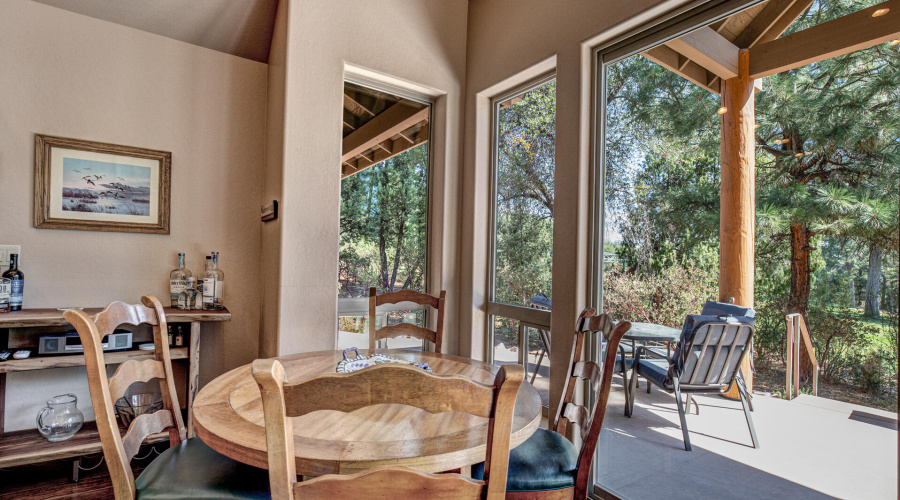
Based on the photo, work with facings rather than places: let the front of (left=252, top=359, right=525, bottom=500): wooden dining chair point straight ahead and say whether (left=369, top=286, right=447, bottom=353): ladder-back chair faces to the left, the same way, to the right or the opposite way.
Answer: the opposite way

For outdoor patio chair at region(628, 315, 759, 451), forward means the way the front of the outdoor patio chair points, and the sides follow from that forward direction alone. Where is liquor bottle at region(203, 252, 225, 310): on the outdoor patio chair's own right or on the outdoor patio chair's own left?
on the outdoor patio chair's own left

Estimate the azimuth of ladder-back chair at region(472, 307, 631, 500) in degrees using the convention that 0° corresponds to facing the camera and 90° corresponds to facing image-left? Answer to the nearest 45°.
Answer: approximately 45°

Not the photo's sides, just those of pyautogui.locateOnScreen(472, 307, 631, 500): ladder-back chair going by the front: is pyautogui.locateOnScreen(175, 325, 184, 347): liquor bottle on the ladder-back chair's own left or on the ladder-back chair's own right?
on the ladder-back chair's own right

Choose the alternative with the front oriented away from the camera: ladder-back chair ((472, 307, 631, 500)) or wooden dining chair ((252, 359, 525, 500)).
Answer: the wooden dining chair

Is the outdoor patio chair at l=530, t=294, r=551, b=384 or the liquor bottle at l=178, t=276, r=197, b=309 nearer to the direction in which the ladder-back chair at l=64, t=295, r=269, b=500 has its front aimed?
the outdoor patio chair

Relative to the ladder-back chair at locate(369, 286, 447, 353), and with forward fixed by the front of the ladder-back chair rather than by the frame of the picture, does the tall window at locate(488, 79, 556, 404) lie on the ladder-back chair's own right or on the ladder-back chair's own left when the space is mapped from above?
on the ladder-back chair's own left

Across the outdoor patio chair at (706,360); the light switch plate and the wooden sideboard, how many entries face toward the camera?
2
